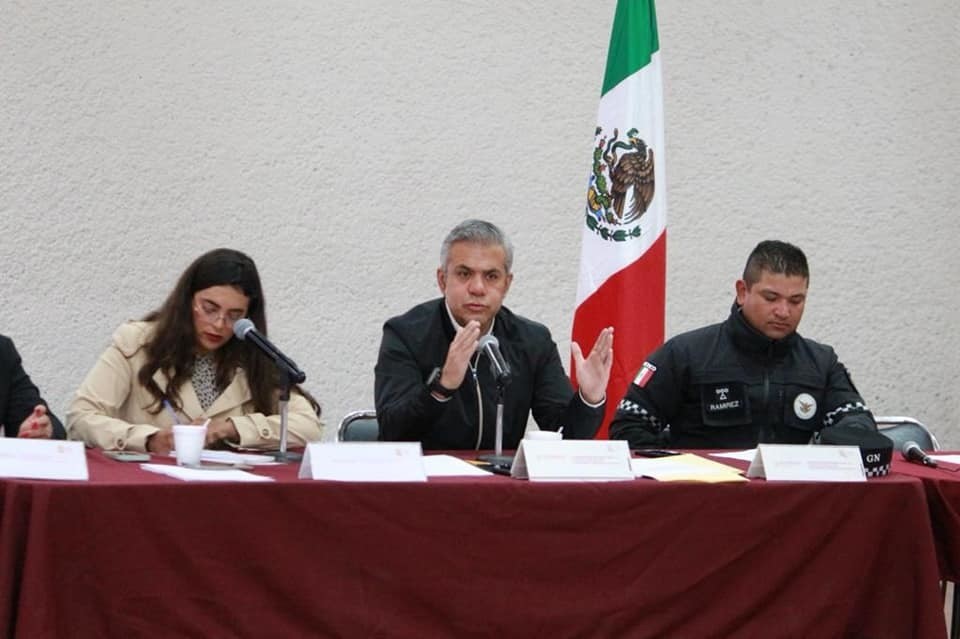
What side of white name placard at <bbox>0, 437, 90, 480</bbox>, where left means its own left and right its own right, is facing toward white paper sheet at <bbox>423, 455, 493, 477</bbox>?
left

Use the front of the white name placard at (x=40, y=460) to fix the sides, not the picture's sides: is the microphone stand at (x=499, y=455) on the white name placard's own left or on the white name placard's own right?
on the white name placard's own left

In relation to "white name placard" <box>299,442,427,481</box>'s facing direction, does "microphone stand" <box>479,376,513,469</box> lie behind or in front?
behind

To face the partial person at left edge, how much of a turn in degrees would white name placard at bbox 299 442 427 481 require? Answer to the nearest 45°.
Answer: approximately 135° to its right

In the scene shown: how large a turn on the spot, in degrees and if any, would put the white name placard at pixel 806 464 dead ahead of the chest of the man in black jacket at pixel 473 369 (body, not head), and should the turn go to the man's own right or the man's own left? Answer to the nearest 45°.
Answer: approximately 45° to the man's own left

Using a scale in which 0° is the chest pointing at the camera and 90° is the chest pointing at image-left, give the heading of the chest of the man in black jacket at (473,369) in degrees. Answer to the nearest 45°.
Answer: approximately 0°

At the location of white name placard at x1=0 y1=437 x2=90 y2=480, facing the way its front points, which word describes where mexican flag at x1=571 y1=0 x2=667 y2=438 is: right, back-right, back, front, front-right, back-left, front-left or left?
back-left
